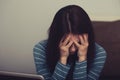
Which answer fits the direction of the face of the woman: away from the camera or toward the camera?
toward the camera

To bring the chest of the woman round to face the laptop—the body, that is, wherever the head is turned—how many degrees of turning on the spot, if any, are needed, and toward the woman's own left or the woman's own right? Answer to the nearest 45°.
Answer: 0° — they already face it

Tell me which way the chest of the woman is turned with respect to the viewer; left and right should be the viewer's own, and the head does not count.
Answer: facing the viewer
